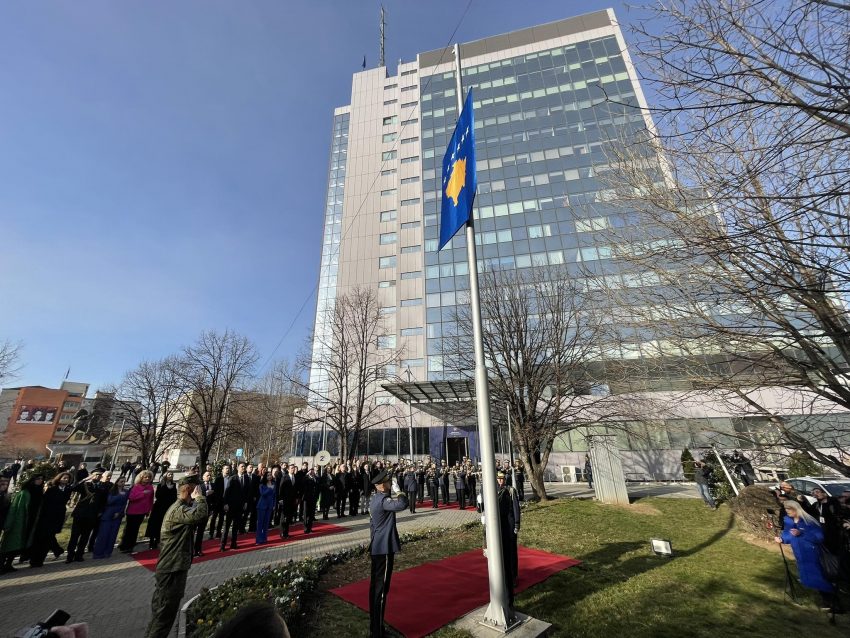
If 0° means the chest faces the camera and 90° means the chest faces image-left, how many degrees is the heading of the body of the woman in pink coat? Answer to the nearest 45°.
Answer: approximately 315°

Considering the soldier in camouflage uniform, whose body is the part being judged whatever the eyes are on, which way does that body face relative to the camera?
to the viewer's right

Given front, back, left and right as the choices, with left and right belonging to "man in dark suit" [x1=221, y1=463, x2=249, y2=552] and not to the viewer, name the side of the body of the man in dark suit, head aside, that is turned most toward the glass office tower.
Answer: left

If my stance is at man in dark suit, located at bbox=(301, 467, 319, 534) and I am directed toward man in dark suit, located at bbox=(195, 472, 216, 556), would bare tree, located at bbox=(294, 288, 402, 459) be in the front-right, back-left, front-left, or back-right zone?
back-right

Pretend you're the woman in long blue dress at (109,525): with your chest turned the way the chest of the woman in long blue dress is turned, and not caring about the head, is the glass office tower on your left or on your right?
on your left

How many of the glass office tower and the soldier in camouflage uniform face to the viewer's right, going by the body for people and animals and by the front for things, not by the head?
1

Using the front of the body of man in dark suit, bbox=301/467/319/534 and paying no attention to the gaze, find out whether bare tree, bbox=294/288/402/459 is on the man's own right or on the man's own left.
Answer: on the man's own left

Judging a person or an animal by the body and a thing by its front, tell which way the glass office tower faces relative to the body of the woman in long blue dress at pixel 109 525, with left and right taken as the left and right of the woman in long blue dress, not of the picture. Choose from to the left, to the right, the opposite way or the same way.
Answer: to the right

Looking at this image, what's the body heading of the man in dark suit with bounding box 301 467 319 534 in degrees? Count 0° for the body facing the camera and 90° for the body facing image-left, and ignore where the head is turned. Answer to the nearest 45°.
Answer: approximately 315°

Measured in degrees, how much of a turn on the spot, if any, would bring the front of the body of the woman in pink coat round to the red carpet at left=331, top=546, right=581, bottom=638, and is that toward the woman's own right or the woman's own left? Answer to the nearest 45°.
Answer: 0° — they already face it

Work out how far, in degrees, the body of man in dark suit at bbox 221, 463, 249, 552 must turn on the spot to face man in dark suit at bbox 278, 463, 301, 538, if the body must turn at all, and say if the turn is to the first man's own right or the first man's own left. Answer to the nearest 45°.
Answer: approximately 90° to the first man's own left

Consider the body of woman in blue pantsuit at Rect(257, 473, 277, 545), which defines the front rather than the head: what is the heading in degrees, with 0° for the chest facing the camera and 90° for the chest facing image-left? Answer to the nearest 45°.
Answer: approximately 315°
